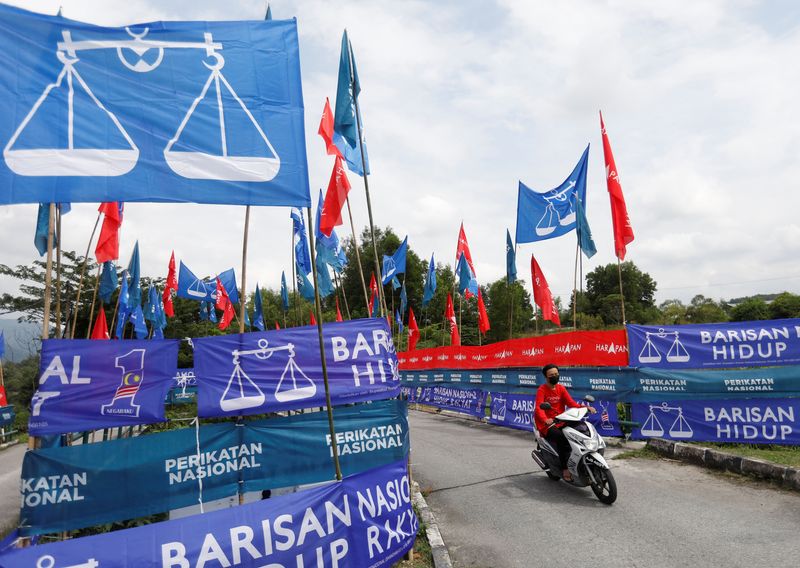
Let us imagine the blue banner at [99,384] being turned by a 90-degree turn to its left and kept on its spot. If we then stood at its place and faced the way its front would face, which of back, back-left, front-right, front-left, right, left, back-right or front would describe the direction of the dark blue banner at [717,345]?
front

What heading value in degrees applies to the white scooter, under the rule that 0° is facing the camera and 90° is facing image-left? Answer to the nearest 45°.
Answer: approximately 315°

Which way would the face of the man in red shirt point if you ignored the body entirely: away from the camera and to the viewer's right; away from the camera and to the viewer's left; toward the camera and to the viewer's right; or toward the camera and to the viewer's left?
toward the camera and to the viewer's right

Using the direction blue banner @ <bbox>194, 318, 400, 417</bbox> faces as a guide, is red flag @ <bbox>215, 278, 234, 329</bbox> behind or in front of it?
behind

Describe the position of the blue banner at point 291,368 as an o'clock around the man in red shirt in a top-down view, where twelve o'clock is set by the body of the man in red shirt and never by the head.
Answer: The blue banner is roughly at 3 o'clock from the man in red shirt.

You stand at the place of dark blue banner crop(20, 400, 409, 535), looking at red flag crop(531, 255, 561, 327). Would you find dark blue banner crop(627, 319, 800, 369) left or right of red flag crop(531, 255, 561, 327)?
right

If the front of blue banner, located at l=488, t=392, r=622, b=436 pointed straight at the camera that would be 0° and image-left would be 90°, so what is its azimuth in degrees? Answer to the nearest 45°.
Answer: approximately 0°
